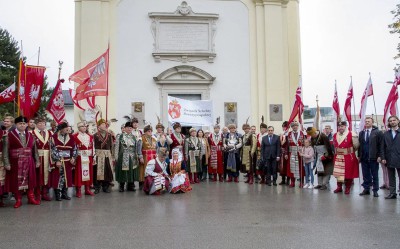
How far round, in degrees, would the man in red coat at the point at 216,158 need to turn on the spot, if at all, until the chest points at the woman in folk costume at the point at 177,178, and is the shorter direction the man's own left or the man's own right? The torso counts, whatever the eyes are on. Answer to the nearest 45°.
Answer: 0° — they already face them

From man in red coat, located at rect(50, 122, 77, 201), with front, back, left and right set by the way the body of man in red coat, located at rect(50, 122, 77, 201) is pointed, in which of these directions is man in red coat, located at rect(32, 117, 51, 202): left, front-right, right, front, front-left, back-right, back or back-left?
right

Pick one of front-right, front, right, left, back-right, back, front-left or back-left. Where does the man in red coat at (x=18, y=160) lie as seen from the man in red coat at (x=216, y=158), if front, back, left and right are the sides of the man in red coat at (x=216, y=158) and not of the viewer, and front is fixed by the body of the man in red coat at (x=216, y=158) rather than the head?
front-right

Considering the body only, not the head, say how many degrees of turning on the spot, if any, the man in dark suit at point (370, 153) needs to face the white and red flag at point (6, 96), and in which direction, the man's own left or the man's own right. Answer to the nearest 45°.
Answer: approximately 45° to the man's own right

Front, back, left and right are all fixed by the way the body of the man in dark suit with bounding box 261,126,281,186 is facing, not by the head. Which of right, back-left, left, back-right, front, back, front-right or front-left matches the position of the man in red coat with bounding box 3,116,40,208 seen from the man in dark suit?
front-right

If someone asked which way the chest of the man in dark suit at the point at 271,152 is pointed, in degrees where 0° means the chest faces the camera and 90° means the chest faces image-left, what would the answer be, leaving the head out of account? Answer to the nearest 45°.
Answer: approximately 0°

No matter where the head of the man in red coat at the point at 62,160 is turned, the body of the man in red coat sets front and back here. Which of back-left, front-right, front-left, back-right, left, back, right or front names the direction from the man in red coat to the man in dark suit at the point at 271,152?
left
